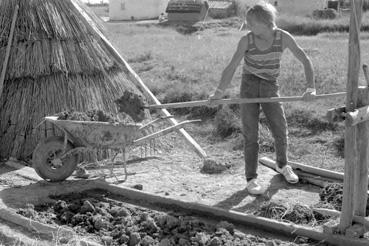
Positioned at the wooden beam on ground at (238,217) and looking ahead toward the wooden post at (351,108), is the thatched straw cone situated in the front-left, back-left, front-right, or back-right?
back-left

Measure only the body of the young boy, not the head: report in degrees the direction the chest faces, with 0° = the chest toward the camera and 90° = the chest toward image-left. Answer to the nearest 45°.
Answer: approximately 0°

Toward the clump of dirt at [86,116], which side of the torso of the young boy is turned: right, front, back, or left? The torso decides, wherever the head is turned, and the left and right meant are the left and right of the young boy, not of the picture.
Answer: right

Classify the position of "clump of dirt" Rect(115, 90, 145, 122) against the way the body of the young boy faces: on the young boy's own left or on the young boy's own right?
on the young boy's own right

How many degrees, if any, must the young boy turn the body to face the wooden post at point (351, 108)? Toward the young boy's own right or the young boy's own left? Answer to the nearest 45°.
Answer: approximately 45° to the young boy's own left

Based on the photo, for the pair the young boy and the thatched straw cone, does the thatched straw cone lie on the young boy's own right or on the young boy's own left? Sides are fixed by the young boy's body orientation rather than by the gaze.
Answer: on the young boy's own right
